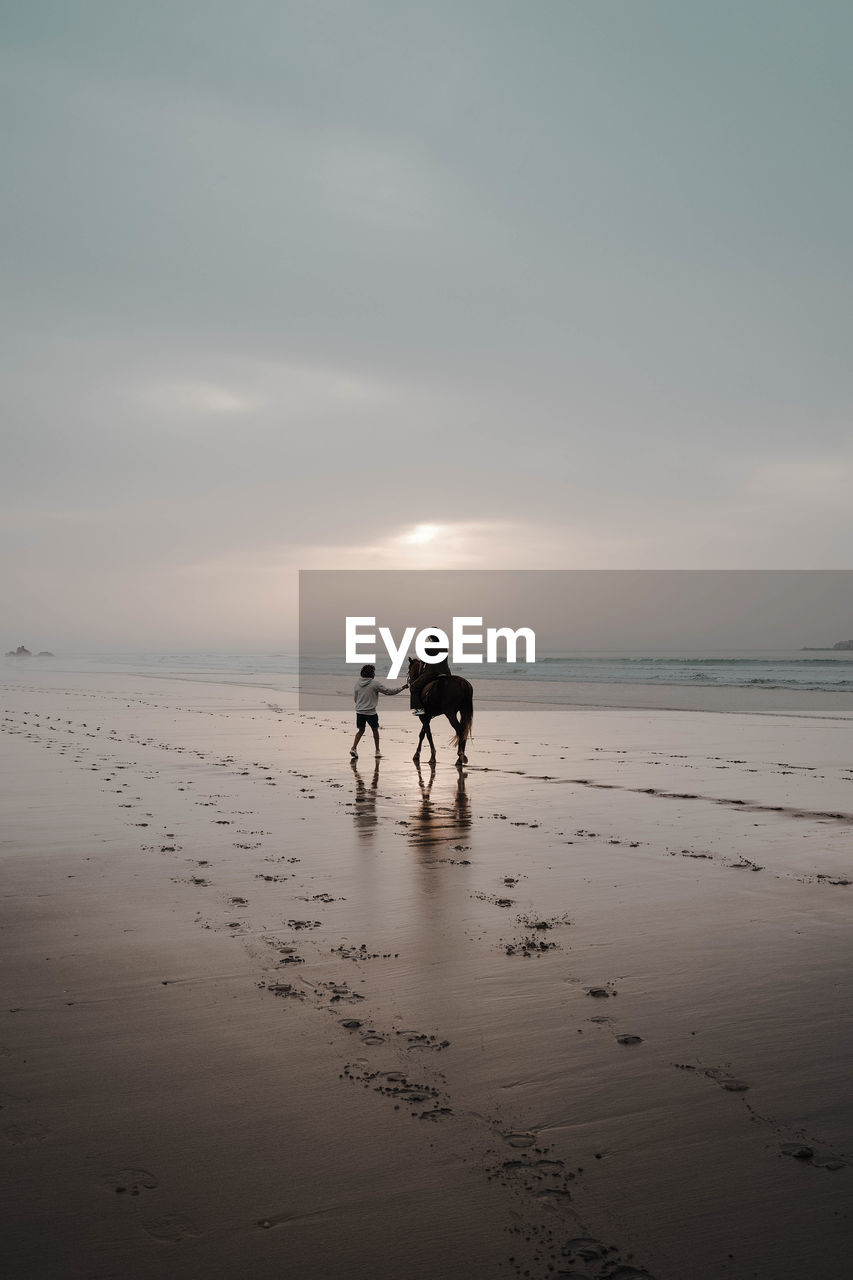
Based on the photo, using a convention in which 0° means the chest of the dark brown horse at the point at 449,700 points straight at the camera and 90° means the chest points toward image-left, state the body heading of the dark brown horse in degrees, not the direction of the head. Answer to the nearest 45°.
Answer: approximately 135°
